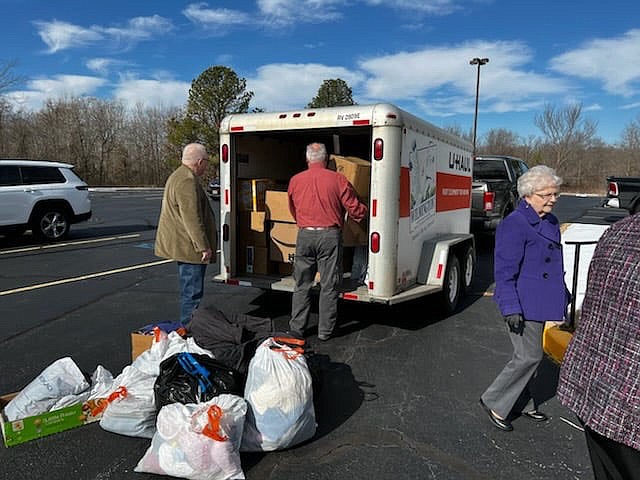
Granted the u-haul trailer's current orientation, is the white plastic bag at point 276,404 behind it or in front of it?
behind

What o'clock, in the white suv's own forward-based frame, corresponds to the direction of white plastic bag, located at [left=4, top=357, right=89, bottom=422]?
The white plastic bag is roughly at 9 o'clock from the white suv.

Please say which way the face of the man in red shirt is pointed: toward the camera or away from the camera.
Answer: away from the camera

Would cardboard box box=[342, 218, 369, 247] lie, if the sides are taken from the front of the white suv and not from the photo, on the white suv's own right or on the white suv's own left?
on the white suv's own left

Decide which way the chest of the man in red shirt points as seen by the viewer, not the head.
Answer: away from the camera

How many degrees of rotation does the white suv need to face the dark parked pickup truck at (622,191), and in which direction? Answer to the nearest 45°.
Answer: approximately 180°

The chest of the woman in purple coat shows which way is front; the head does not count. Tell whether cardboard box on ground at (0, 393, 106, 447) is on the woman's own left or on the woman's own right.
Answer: on the woman's own right
